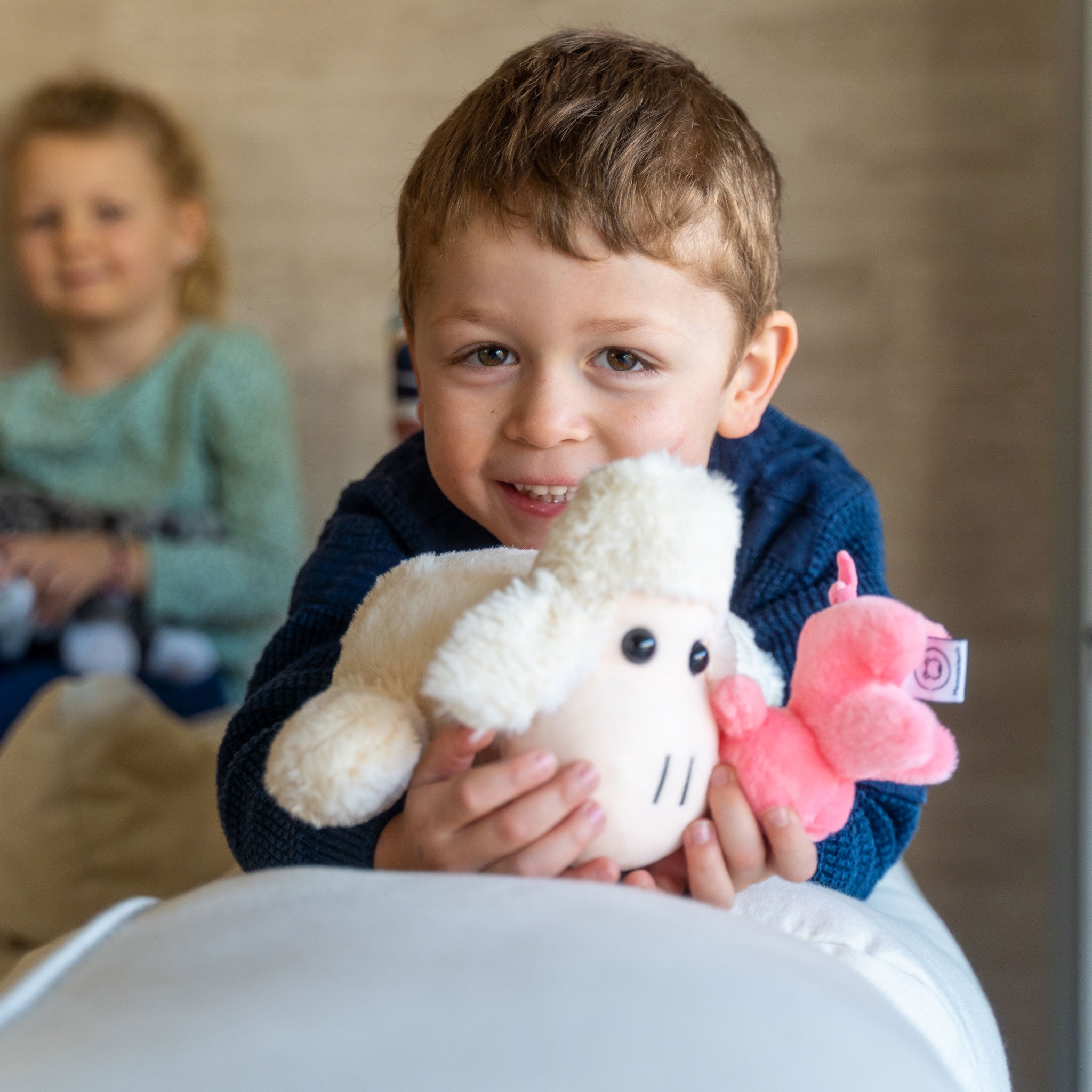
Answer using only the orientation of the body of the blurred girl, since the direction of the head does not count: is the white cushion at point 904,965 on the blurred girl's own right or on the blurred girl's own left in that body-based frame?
on the blurred girl's own left

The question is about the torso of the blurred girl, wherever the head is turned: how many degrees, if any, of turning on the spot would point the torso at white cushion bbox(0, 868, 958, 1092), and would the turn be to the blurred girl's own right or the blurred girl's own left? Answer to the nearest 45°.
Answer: approximately 45° to the blurred girl's own left

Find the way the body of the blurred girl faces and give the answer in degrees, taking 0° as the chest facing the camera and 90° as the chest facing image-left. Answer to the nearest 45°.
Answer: approximately 45°

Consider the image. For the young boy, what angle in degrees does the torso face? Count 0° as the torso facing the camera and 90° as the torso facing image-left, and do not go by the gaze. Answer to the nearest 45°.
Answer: approximately 0°

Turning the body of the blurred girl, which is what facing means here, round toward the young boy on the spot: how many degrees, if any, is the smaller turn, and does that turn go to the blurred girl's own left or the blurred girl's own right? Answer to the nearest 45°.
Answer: approximately 45° to the blurred girl's own left
